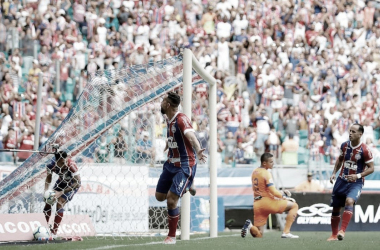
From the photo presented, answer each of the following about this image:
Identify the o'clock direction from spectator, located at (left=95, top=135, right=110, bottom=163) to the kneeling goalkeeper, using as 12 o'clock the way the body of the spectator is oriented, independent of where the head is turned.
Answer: The kneeling goalkeeper is roughly at 10 o'clock from the spectator.

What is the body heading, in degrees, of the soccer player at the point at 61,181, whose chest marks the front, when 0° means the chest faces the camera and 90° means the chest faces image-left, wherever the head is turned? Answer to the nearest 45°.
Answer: approximately 45°

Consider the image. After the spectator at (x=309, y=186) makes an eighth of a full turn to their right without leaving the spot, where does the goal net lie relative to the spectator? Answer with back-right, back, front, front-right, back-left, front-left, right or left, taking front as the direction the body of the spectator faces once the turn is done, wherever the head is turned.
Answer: front

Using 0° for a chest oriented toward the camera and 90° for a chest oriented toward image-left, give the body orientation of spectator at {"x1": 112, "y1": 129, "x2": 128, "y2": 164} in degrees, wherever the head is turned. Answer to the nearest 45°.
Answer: approximately 0°

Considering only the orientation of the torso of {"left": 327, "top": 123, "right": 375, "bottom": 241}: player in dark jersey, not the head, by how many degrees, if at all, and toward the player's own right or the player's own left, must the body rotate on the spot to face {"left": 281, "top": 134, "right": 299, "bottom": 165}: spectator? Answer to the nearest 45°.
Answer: approximately 135° to the player's own right
